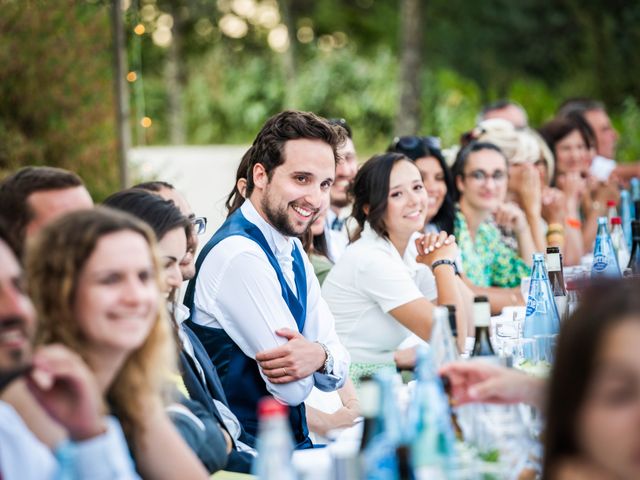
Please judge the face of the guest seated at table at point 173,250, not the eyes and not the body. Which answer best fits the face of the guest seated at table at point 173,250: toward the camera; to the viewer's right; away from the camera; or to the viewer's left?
to the viewer's right

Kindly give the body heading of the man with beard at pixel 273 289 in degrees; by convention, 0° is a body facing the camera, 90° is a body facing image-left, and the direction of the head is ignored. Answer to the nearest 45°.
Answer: approximately 315°

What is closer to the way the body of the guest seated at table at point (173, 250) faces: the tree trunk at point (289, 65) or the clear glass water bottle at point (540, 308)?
the clear glass water bottle

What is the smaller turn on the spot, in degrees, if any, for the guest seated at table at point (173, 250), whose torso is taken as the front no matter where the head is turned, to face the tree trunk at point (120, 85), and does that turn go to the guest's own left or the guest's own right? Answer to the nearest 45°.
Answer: approximately 135° to the guest's own left

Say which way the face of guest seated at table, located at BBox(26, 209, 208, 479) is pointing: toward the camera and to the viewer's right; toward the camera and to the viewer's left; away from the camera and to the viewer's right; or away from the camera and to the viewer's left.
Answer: toward the camera and to the viewer's right

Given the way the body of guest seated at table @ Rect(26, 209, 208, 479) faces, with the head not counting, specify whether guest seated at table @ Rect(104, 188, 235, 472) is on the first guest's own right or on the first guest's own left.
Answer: on the first guest's own left

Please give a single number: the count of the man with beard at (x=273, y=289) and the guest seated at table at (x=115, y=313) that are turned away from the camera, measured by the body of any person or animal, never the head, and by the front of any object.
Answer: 0

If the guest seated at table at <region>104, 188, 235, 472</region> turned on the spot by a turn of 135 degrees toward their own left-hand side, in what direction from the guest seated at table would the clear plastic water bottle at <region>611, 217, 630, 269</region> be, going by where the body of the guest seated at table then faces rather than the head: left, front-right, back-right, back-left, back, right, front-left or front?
front-right

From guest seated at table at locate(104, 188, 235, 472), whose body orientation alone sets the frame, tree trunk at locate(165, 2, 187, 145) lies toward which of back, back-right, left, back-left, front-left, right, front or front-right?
back-left

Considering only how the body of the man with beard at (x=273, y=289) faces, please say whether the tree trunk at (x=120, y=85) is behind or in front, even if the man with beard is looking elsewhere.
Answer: behind

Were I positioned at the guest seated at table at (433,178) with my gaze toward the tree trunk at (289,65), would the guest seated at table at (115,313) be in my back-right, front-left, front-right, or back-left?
back-left

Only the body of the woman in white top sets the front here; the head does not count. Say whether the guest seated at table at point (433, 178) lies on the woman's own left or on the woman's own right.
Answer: on the woman's own left
